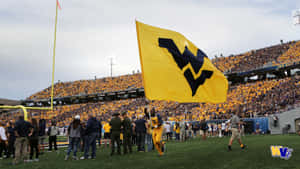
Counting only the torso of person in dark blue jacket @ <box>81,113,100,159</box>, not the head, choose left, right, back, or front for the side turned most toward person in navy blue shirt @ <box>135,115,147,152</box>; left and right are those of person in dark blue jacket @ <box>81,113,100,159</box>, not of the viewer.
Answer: right

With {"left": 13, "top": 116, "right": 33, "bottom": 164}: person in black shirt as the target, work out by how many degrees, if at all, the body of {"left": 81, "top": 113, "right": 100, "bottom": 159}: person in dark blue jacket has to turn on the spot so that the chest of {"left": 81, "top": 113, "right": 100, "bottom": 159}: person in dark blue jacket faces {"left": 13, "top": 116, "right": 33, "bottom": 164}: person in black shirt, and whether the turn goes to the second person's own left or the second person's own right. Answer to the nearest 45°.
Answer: approximately 45° to the second person's own left

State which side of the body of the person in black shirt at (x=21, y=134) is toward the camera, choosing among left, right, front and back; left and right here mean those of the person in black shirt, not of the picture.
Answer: back

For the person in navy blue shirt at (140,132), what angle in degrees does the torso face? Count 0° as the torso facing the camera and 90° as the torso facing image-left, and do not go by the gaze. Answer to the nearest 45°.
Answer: approximately 180°

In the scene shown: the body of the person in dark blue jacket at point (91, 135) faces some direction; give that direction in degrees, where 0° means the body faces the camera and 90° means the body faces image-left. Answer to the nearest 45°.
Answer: approximately 135°

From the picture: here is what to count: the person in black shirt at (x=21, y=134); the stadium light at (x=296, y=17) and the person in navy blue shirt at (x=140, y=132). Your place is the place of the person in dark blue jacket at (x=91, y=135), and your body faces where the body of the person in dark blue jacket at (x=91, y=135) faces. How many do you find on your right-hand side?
2

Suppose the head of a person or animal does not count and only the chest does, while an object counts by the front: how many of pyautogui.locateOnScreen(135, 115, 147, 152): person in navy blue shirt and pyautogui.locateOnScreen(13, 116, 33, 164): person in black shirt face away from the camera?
2
